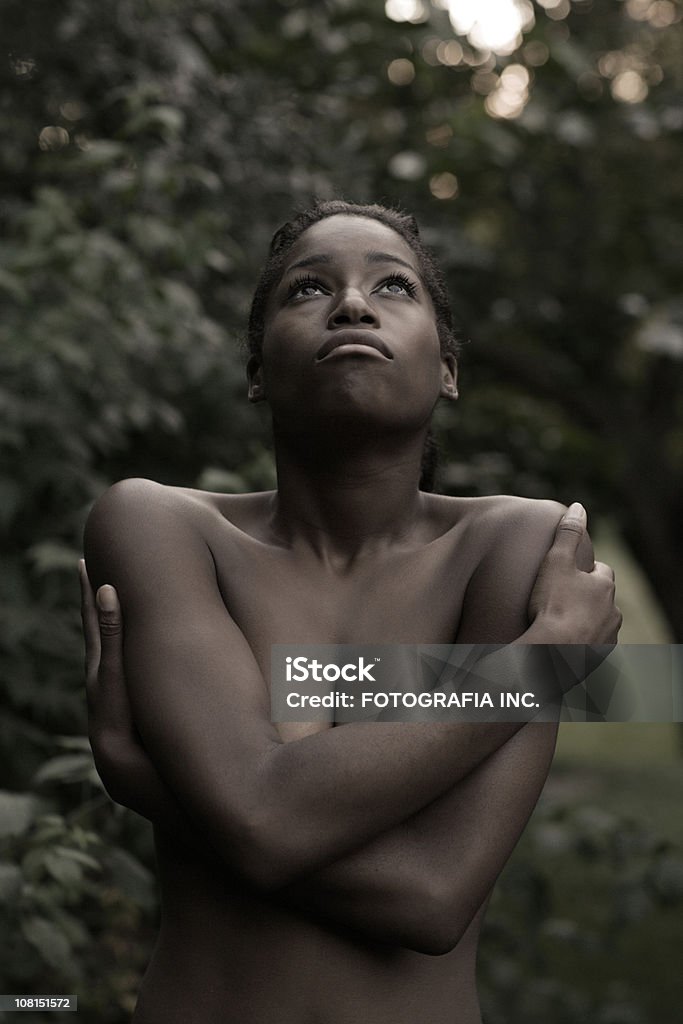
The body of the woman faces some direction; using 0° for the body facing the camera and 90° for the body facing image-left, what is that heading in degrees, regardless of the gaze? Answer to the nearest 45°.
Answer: approximately 0°
